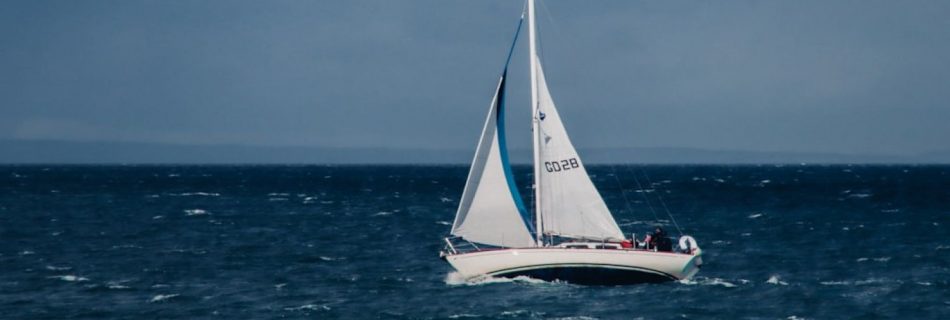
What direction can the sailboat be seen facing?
to the viewer's left
